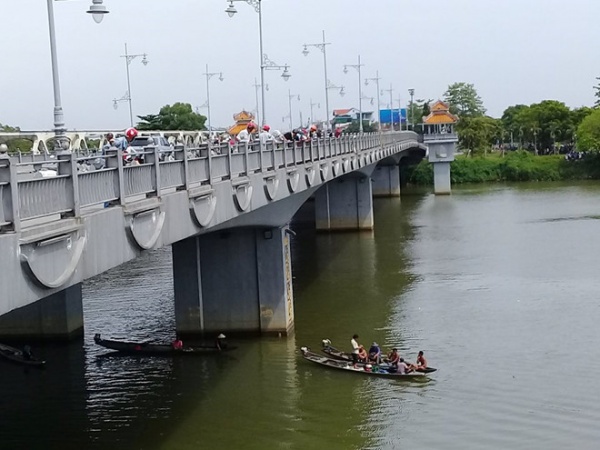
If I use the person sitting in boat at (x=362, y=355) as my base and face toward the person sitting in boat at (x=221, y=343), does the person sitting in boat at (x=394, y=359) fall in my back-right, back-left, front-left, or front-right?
back-left

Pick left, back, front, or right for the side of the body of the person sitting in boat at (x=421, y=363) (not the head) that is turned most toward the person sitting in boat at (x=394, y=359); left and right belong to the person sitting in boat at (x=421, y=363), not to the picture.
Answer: front

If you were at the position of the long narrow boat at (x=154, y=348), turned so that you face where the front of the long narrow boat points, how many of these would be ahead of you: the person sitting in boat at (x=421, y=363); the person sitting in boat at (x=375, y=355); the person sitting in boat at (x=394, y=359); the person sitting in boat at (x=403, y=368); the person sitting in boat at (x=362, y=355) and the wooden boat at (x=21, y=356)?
1

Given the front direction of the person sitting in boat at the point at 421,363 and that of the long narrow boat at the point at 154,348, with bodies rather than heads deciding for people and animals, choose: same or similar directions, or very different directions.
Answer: same or similar directions

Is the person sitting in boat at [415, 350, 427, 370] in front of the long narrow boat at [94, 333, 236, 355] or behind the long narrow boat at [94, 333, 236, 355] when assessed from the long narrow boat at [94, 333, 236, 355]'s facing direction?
behind

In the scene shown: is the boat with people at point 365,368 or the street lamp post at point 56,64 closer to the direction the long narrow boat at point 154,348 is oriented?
the street lamp post

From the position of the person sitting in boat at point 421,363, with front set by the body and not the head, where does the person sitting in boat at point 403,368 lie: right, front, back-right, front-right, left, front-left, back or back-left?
front-left

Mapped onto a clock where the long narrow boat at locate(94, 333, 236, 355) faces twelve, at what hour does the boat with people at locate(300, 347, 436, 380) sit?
The boat with people is roughly at 7 o'clock from the long narrow boat.

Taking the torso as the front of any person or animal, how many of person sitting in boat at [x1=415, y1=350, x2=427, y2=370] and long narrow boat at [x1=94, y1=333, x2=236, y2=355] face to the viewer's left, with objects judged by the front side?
2

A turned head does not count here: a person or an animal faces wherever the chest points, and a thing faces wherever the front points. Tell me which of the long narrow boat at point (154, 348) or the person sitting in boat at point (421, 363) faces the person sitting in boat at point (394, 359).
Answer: the person sitting in boat at point (421, 363)

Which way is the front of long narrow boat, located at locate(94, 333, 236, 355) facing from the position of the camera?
facing to the left of the viewer

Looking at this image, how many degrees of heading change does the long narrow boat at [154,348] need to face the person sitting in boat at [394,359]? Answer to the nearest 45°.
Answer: approximately 135° to its left

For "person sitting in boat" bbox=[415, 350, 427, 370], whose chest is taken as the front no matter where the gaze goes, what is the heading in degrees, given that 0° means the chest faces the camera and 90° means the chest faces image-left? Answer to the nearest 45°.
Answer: approximately 90°
